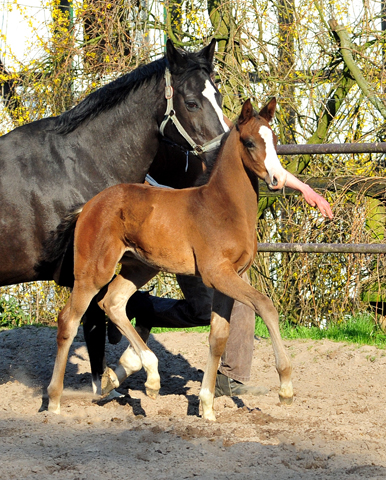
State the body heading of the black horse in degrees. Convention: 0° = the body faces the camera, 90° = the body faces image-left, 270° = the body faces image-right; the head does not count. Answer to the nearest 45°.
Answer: approximately 270°

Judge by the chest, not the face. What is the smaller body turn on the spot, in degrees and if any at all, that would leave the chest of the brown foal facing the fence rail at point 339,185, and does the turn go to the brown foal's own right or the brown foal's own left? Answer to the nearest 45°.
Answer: approximately 45° to the brown foal's own left

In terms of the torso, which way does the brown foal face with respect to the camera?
to the viewer's right

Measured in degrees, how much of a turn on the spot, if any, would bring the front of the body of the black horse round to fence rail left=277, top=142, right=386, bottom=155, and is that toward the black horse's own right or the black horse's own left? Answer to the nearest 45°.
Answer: approximately 45° to the black horse's own left

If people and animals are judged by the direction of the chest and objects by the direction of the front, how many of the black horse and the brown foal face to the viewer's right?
2

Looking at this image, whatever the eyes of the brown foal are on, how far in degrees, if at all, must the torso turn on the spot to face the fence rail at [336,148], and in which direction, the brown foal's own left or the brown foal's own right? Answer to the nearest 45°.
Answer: approximately 45° to the brown foal's own left

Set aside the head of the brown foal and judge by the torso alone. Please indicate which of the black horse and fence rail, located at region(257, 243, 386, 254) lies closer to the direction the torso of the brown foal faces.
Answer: the fence rail

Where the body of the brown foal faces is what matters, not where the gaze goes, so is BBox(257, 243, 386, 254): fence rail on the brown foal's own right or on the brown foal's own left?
on the brown foal's own left

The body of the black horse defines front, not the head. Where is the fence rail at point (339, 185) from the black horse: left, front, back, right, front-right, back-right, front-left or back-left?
front-left
